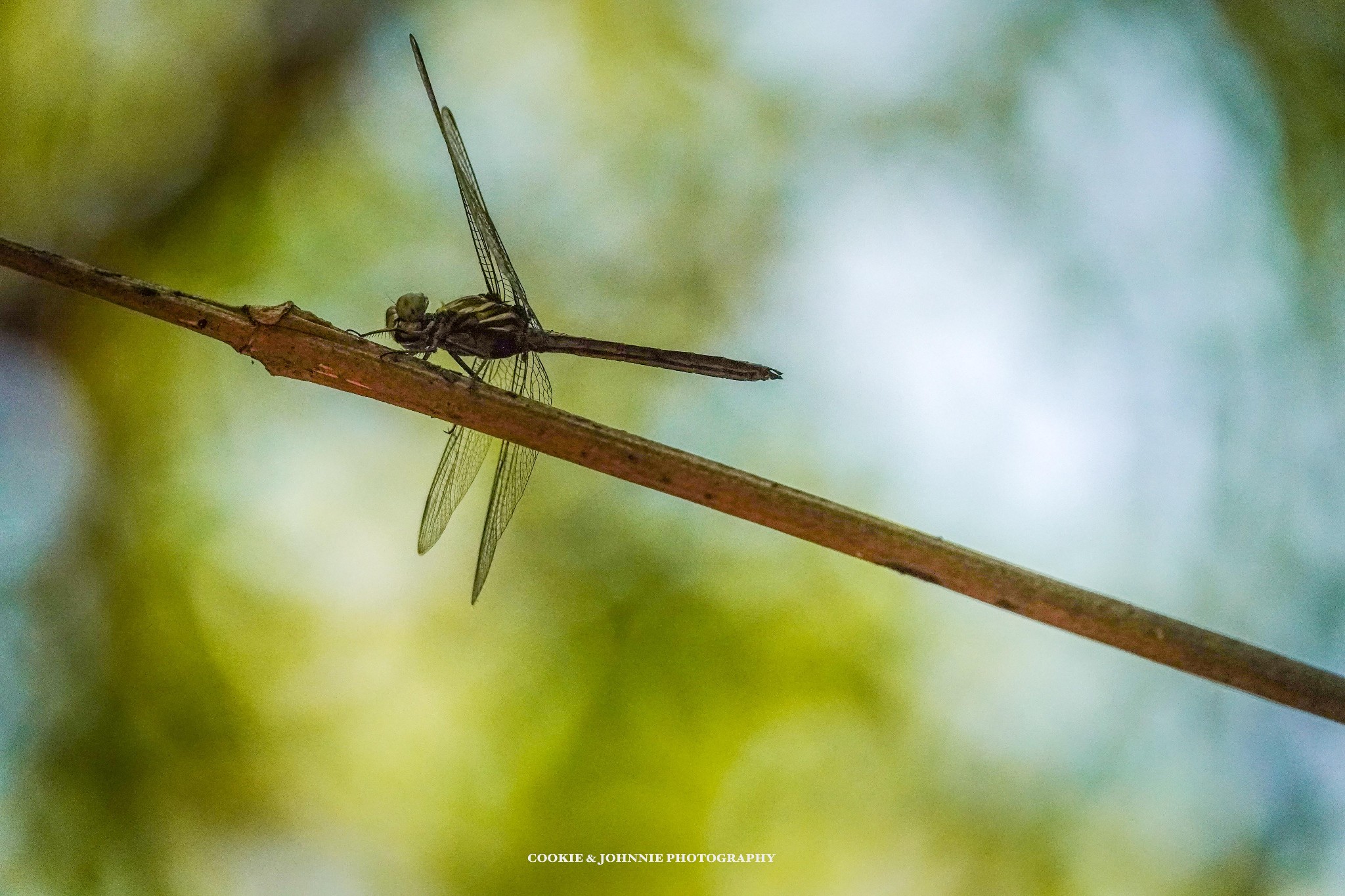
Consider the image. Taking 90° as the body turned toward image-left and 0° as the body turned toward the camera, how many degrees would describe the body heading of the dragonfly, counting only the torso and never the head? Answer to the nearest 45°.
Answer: approximately 90°
